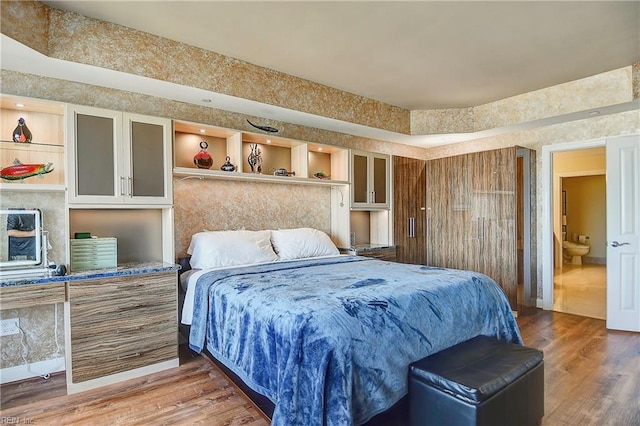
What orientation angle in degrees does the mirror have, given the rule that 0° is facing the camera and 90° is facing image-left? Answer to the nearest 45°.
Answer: approximately 0°

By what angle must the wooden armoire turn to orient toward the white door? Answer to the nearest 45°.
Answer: approximately 135° to its left

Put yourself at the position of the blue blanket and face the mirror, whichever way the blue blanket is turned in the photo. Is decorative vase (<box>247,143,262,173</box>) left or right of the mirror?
right

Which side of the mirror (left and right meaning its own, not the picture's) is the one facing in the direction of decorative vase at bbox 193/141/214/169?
left

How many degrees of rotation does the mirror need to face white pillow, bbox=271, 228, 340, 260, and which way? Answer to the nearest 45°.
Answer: approximately 90° to its left

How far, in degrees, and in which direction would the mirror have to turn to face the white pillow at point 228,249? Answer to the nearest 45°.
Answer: approximately 90° to its left

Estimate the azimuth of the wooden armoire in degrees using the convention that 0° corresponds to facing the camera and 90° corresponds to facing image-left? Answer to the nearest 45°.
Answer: approximately 45°
